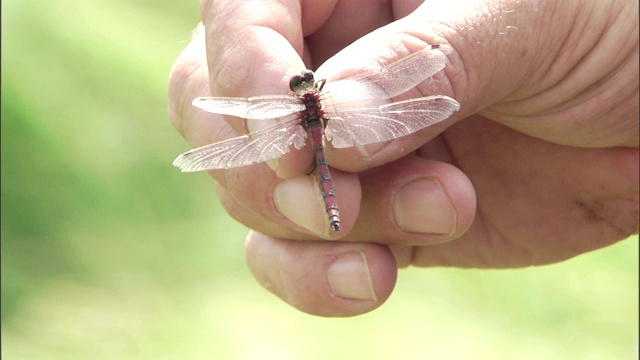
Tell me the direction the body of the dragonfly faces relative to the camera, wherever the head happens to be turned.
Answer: away from the camera
